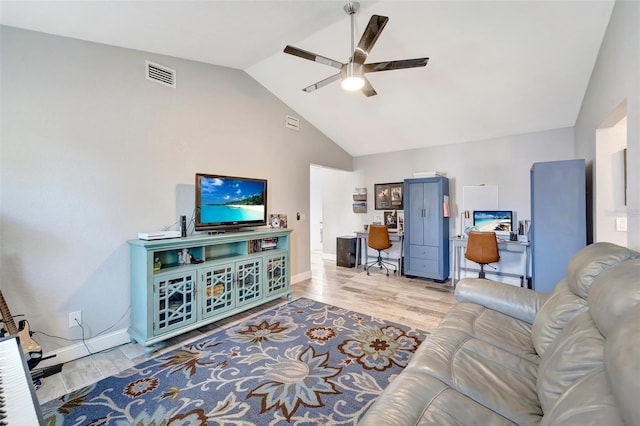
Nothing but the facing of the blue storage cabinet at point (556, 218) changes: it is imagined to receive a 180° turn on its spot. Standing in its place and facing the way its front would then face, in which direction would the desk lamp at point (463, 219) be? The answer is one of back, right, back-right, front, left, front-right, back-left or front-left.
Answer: back-left

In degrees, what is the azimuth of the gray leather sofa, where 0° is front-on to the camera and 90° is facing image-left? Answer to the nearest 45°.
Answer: approximately 90°

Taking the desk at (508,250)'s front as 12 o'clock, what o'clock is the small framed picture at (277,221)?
The small framed picture is roughly at 2 o'clock from the desk.

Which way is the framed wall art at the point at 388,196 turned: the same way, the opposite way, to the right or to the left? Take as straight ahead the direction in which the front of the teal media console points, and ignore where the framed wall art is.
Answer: to the right

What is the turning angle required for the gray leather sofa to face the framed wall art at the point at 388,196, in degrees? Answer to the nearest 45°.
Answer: approximately 45° to its right

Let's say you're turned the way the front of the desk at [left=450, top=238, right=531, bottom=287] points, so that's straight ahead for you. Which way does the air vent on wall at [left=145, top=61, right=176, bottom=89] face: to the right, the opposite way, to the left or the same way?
to the left

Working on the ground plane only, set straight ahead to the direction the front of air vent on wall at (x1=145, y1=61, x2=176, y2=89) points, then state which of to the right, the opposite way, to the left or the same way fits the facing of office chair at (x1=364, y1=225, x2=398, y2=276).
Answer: to the left

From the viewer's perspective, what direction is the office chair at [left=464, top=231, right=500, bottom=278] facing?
away from the camera

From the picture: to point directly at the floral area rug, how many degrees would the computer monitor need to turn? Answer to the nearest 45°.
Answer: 0° — it already faces it

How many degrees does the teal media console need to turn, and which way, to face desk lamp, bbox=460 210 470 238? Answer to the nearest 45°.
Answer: approximately 45° to its left

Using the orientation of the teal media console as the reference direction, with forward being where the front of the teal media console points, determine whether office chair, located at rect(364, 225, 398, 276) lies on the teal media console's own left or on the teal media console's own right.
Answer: on the teal media console's own left

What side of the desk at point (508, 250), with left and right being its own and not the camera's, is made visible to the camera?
front

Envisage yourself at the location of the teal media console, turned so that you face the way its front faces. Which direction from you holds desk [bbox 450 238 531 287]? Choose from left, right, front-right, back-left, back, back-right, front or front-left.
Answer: front-left

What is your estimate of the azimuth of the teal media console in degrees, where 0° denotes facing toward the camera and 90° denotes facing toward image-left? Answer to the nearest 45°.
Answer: approximately 315°

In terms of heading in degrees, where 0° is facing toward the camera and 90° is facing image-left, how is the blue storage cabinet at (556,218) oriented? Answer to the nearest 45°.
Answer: approximately 90°

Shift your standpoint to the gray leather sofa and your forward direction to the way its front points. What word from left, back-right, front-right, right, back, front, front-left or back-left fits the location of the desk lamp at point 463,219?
right

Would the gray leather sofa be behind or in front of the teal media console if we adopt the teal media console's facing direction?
in front
